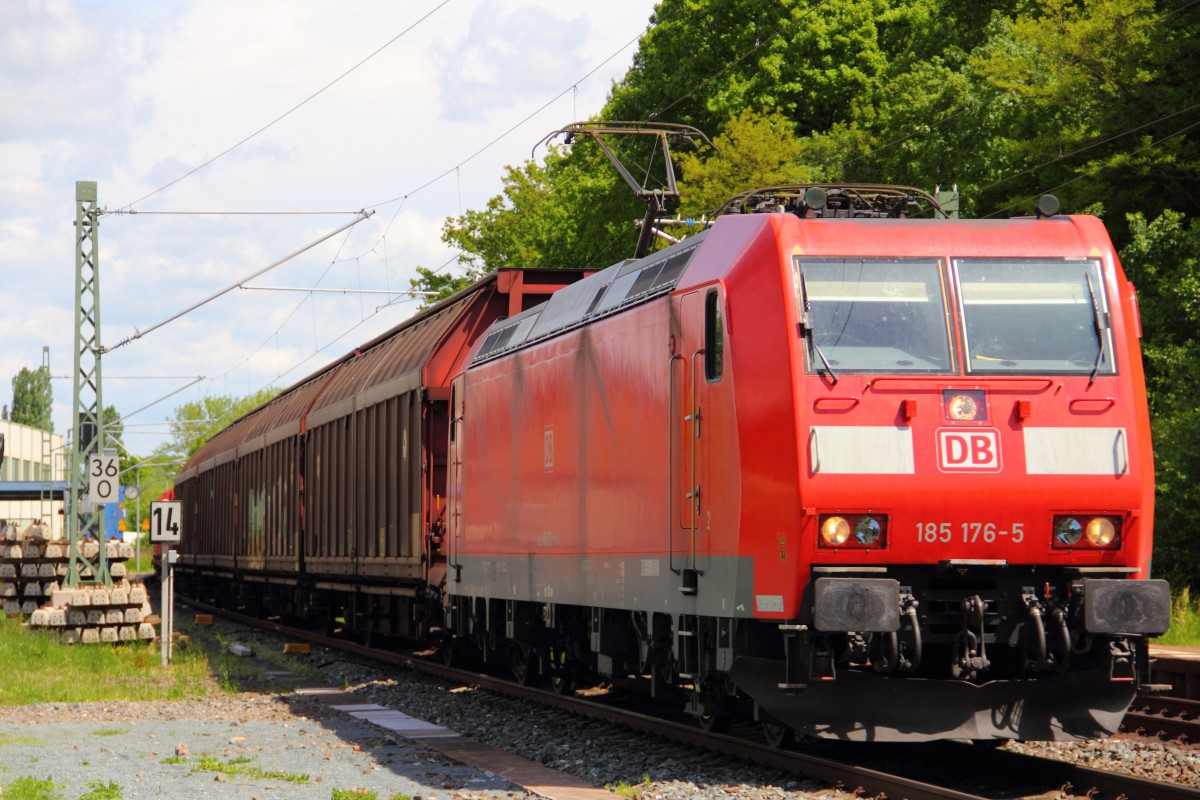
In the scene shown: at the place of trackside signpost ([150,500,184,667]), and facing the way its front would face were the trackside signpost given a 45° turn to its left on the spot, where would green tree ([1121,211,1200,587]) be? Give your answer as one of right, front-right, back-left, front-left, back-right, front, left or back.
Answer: front-left

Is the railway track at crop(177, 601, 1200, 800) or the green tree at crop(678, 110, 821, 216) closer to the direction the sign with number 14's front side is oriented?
the railway track

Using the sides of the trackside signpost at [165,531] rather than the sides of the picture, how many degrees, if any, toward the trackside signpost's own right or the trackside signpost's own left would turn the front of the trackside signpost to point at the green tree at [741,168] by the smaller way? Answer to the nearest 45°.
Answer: approximately 135° to the trackside signpost's own left

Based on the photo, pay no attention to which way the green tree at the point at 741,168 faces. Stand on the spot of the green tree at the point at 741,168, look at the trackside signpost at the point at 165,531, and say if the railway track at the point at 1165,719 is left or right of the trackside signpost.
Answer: left

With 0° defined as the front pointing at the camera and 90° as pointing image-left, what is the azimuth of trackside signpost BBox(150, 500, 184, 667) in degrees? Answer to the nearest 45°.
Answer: approximately 0°

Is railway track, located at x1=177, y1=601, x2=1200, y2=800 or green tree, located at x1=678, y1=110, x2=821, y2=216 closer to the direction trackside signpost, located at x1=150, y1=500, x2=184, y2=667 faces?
the railway track

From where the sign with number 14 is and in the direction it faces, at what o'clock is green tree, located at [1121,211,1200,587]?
The green tree is roughly at 9 o'clock from the sign with number 14.

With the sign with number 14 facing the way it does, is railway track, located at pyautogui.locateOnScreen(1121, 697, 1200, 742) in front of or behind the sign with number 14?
in front
